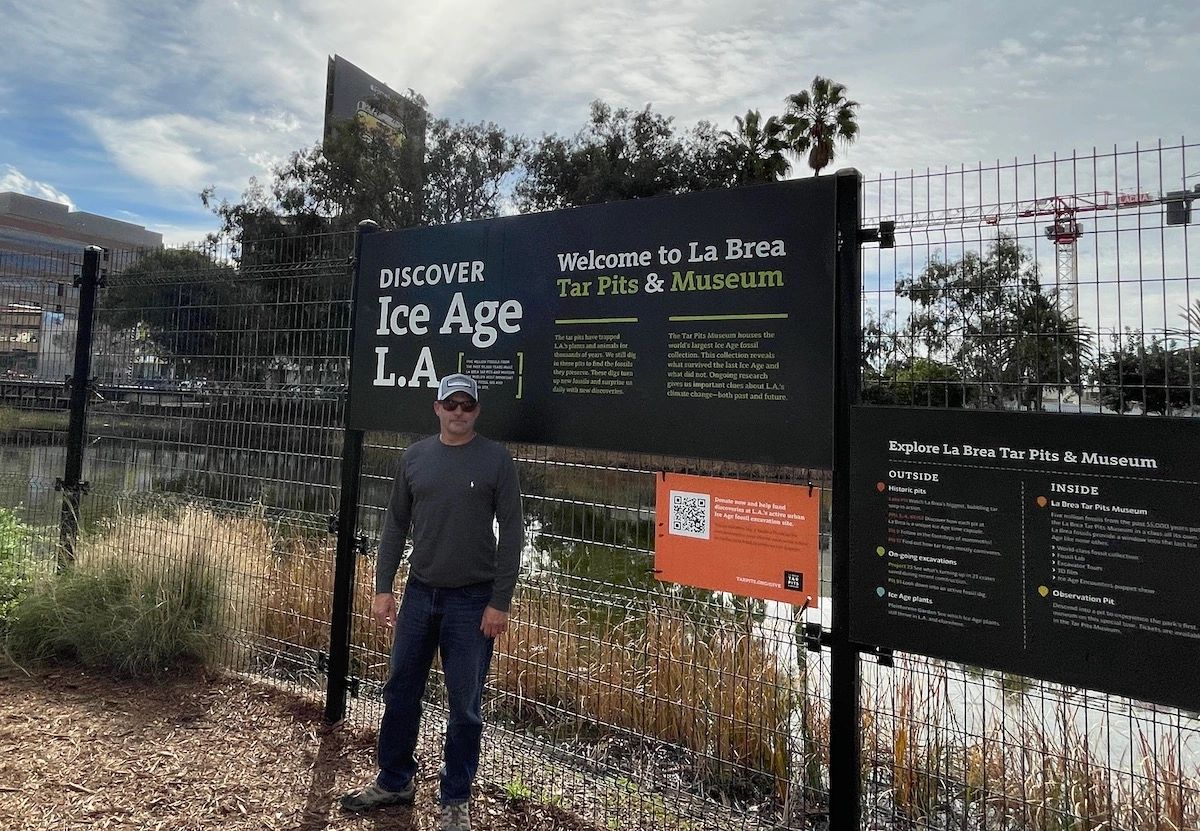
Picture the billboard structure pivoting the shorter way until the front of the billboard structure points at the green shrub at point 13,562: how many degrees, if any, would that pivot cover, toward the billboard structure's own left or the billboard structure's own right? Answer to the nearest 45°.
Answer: approximately 45° to the billboard structure's own right

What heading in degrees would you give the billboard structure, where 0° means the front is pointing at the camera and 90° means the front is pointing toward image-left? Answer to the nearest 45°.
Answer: approximately 315°

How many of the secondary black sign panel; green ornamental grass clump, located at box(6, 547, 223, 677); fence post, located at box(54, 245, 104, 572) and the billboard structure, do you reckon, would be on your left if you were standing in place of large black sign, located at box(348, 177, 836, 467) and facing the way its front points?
1

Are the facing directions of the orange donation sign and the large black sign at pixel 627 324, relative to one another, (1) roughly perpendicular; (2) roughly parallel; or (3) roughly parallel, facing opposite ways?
roughly parallel

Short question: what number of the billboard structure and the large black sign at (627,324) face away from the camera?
0

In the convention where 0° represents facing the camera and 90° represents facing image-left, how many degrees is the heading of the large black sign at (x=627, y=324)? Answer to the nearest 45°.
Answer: approximately 45°

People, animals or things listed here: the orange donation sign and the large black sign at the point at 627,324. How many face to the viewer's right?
0

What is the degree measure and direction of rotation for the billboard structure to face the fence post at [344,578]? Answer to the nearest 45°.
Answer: approximately 45° to its right

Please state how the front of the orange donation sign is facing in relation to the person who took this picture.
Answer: facing the viewer and to the left of the viewer

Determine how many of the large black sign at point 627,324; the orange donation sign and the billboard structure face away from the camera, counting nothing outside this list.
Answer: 0
